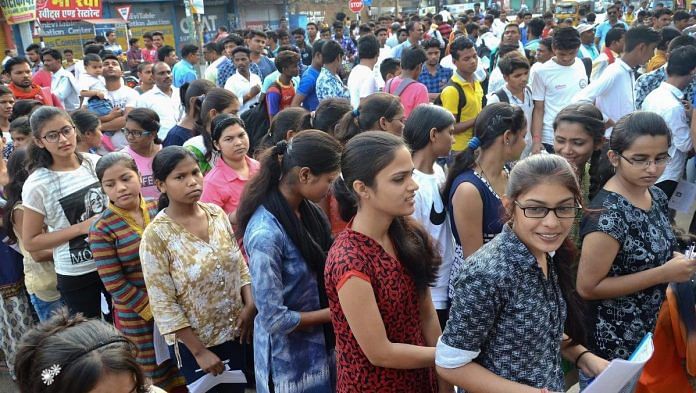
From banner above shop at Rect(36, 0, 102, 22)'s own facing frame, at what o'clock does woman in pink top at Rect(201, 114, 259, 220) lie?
The woman in pink top is roughly at 12 o'clock from the banner above shop.

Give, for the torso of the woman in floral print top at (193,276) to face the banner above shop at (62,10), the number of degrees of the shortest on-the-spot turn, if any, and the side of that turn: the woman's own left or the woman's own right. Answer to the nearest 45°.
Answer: approximately 135° to the woman's own left

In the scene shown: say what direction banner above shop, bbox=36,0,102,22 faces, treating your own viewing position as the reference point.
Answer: facing the viewer

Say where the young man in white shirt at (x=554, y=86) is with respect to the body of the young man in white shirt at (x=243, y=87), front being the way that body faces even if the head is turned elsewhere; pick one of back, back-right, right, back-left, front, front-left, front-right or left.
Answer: front-left

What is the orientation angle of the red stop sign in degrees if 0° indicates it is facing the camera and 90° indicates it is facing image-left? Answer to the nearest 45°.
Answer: approximately 0°

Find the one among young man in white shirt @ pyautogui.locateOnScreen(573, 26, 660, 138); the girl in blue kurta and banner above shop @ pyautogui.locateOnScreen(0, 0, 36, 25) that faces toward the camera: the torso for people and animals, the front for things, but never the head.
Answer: the banner above shop

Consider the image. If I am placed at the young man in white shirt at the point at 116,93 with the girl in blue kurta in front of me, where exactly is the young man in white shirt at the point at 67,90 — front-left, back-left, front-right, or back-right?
back-right

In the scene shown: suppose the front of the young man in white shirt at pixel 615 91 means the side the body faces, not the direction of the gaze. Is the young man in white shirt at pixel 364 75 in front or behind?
behind

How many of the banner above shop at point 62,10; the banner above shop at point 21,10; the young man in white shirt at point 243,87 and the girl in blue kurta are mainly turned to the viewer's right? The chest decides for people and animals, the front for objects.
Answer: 1
